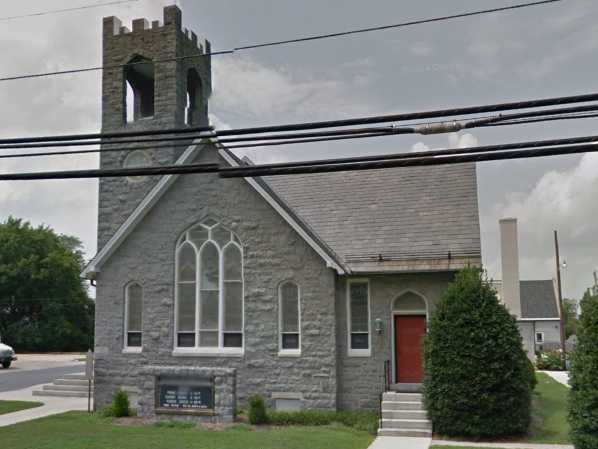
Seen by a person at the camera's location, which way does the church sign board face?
facing the viewer

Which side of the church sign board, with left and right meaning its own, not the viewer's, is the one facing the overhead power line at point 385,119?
front

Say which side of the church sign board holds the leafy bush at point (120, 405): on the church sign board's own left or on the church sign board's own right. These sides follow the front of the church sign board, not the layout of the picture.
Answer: on the church sign board's own right

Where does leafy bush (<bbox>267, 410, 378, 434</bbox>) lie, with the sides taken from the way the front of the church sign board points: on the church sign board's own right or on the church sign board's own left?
on the church sign board's own left

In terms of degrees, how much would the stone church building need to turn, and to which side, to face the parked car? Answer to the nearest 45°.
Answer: approximately 135° to its right

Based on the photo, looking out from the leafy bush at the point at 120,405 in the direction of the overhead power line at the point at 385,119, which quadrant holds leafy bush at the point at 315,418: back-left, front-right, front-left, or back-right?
front-left

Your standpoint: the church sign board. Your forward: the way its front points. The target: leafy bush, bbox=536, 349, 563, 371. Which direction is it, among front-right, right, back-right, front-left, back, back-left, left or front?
back-left

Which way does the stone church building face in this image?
toward the camera
